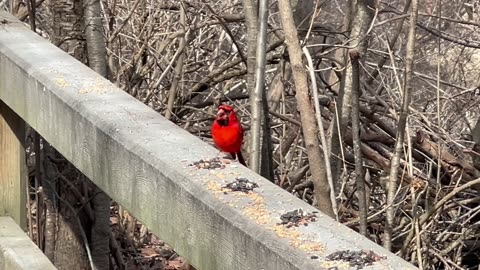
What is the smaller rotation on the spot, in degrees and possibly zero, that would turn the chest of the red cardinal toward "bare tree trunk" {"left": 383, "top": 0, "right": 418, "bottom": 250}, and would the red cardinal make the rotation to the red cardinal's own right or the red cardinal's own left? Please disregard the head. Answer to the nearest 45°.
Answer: approximately 135° to the red cardinal's own left

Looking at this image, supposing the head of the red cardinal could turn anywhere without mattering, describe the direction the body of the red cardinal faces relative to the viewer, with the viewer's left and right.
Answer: facing the viewer and to the left of the viewer

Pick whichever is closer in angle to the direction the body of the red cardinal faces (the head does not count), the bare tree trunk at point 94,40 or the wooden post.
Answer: the wooden post

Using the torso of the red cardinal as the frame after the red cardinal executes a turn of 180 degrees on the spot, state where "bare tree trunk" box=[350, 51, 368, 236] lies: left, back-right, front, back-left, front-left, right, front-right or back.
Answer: right

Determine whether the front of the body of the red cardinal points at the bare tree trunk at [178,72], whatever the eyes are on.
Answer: no

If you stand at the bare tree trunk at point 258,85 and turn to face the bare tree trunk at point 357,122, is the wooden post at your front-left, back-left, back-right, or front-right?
back-right

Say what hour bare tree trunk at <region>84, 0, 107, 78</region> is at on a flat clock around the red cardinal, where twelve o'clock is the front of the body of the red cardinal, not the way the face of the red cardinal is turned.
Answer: The bare tree trunk is roughly at 3 o'clock from the red cardinal.

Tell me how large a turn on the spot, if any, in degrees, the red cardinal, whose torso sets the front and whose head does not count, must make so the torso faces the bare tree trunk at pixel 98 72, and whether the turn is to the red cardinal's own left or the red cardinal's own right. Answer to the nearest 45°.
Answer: approximately 90° to the red cardinal's own right
